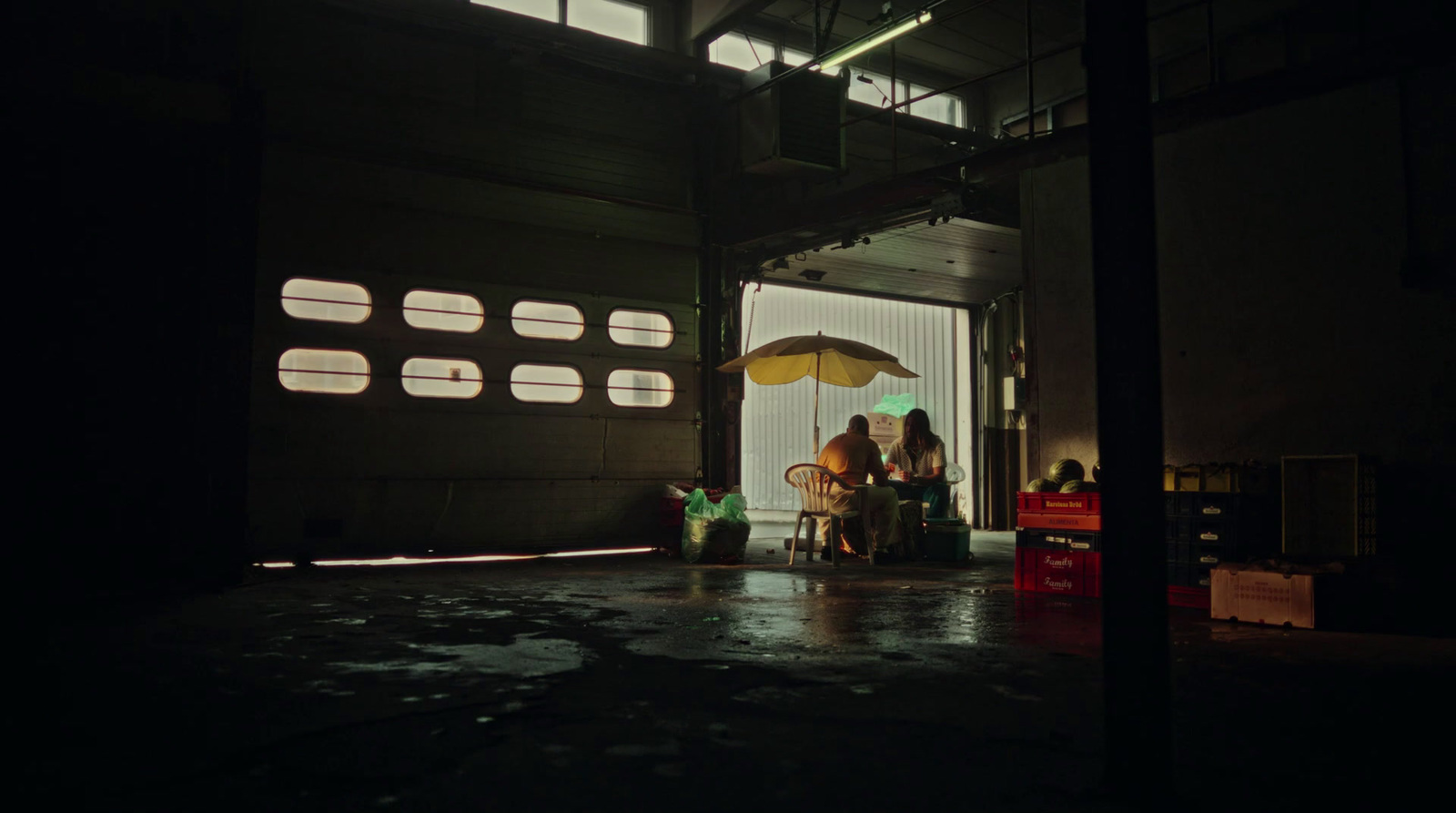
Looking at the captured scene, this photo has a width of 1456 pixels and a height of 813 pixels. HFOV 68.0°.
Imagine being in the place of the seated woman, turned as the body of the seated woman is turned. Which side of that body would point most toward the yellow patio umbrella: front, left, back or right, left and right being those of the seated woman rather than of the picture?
right

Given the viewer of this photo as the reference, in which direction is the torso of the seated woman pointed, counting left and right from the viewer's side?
facing the viewer and to the left of the viewer

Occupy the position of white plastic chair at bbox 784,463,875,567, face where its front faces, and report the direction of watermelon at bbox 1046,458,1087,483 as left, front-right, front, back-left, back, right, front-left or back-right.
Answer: right

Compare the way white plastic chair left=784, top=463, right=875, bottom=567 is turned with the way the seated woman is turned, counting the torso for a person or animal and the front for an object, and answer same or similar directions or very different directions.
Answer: very different directions

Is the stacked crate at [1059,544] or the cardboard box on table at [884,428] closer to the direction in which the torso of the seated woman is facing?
the stacked crate

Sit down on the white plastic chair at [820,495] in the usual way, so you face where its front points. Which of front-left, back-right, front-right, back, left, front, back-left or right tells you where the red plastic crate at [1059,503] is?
right

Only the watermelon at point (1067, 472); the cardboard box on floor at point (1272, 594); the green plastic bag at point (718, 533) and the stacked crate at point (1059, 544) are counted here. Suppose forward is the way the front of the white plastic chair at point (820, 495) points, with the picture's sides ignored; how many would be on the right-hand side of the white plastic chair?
3

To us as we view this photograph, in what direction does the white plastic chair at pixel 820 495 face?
facing away from the viewer and to the right of the viewer

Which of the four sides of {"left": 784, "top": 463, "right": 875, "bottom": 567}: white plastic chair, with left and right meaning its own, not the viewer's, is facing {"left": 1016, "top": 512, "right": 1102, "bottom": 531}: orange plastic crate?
right

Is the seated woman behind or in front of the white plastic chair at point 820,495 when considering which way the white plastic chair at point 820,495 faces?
in front

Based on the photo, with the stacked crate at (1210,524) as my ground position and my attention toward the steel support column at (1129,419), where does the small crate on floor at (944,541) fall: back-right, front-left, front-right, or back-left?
back-right

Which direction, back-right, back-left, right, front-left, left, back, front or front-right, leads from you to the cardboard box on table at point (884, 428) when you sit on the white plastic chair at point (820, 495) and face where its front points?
front-left

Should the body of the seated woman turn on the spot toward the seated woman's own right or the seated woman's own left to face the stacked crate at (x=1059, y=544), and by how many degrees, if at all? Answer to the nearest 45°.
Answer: approximately 45° to the seated woman's own left
